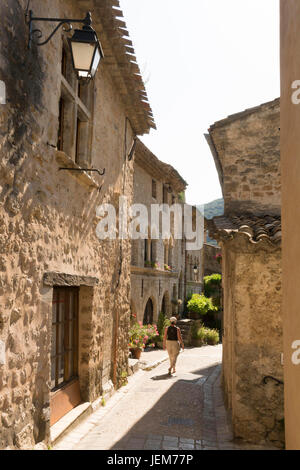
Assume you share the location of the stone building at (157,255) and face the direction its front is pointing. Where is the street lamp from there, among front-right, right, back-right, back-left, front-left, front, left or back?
front-right

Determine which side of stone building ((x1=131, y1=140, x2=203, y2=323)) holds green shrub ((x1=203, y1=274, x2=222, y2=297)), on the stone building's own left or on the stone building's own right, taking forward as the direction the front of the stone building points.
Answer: on the stone building's own left

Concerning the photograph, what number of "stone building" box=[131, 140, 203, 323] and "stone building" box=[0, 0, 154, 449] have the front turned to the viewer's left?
0

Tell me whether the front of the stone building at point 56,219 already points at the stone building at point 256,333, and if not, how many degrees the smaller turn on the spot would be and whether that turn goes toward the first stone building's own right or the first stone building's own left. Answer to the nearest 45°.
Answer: approximately 45° to the first stone building's own left

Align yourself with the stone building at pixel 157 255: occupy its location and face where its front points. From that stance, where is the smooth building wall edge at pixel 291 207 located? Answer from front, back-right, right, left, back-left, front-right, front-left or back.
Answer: front-right

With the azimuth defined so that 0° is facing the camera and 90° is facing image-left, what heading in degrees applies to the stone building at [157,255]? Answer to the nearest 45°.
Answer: approximately 315°

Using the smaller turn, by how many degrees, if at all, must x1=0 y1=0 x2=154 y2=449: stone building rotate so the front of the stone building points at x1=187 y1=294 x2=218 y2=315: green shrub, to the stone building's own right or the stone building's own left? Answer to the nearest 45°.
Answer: approximately 135° to the stone building's own left

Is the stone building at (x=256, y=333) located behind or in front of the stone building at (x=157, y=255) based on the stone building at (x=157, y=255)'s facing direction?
in front

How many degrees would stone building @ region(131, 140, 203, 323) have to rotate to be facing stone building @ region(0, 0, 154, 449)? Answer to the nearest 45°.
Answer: approximately 45° to its right
